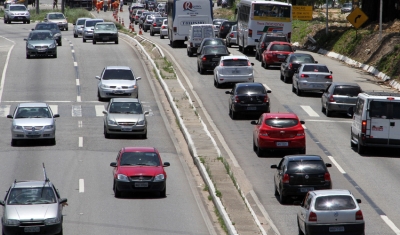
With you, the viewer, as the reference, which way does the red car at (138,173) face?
facing the viewer

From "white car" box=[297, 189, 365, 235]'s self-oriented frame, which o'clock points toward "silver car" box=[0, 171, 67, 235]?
The silver car is roughly at 9 o'clock from the white car.

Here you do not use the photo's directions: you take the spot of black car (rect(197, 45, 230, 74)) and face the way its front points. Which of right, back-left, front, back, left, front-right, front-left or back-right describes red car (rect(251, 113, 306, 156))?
back

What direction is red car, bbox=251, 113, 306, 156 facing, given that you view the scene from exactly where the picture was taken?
facing away from the viewer

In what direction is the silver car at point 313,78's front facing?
away from the camera

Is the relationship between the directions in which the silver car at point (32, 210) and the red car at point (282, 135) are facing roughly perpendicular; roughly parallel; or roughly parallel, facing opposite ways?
roughly parallel, facing opposite ways

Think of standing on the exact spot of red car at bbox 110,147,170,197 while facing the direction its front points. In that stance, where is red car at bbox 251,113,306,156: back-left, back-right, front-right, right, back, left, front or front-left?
back-left

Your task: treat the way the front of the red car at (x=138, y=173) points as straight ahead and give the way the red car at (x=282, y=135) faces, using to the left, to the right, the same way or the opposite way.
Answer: the opposite way

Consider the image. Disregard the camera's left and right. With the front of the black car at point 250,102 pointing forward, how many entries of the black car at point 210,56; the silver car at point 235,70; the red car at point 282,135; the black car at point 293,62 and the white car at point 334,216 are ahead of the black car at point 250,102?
3

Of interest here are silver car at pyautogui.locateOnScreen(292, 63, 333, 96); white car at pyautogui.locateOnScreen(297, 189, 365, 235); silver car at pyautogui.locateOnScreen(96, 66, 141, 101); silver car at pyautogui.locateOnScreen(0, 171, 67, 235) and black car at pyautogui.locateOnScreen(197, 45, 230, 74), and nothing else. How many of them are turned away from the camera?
3

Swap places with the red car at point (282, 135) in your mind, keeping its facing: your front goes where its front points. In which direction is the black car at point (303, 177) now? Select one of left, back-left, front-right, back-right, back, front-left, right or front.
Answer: back

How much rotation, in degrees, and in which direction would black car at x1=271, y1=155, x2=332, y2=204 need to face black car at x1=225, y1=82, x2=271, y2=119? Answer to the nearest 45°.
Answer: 0° — it already faces it

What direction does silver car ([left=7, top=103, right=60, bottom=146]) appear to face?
toward the camera

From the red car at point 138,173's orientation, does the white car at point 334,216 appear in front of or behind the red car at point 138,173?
in front

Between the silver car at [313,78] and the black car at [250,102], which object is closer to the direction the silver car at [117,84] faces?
the black car

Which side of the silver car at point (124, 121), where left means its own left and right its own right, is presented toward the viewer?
front

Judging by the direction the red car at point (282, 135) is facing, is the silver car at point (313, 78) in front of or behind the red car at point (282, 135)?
in front

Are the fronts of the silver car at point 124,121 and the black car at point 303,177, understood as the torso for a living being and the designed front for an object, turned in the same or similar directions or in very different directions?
very different directions

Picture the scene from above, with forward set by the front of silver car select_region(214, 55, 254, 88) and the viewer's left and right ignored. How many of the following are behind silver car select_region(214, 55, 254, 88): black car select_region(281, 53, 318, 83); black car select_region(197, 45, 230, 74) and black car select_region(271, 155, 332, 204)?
1

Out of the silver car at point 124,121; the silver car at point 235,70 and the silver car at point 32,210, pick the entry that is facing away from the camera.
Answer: the silver car at point 235,70

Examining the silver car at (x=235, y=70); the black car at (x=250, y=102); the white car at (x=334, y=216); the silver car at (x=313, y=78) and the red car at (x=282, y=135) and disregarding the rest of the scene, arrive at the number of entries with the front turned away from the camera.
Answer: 5

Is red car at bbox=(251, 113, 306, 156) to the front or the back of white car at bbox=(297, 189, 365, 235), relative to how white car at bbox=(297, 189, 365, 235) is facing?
to the front

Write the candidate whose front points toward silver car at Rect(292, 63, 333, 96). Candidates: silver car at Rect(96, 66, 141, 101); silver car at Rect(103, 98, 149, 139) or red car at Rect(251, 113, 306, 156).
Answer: the red car

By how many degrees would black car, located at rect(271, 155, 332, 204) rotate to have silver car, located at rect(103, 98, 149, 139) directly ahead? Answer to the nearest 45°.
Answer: approximately 45° to its left

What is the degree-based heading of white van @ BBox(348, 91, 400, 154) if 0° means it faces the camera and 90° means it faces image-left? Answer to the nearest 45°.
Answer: approximately 180°
